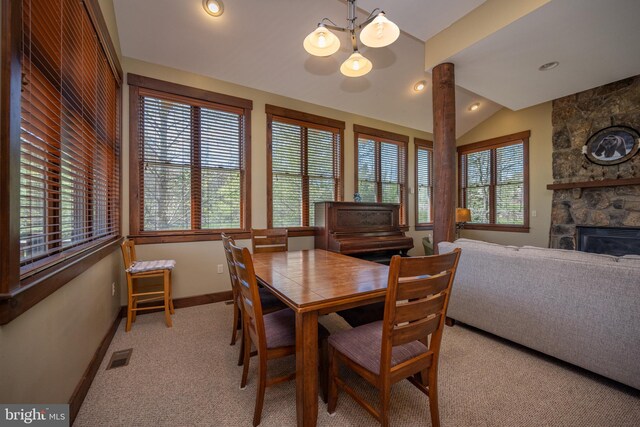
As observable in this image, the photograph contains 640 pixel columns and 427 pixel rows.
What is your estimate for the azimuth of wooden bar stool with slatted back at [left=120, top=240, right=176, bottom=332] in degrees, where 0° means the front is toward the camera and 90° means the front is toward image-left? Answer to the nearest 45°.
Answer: approximately 270°

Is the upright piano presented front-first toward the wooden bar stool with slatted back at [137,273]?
no

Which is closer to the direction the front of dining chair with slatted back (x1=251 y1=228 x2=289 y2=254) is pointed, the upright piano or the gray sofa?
the gray sofa

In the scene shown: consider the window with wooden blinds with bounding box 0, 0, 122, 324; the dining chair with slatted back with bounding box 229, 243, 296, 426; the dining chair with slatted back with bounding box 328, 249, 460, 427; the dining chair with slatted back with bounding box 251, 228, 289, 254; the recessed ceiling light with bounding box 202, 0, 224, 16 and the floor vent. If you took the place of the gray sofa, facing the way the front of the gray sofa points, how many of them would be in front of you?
0

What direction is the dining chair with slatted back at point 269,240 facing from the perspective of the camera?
toward the camera

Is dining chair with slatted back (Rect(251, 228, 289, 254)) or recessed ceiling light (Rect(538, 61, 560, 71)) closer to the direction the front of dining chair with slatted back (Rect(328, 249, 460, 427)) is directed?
the dining chair with slatted back

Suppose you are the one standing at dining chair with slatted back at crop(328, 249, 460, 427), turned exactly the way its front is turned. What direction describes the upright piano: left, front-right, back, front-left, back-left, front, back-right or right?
front-right

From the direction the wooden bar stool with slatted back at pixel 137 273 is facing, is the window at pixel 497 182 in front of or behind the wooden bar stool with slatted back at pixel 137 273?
in front

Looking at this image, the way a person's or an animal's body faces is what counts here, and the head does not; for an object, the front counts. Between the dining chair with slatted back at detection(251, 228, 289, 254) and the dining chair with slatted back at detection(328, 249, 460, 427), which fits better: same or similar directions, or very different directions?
very different directions

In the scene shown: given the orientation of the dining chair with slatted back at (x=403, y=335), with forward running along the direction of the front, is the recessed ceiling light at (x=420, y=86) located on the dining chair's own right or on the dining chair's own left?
on the dining chair's own right

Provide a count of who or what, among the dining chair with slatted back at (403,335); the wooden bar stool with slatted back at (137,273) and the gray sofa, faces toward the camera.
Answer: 0

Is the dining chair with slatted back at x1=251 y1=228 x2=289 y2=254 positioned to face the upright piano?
no

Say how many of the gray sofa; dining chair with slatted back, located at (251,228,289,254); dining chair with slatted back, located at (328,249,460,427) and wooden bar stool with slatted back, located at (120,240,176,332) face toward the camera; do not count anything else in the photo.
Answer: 1

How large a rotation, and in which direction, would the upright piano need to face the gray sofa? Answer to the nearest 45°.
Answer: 0° — it already faces it

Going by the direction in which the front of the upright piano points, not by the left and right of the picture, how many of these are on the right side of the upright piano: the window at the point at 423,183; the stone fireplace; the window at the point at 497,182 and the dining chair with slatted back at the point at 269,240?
1

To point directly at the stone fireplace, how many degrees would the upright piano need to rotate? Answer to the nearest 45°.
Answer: approximately 45° to its left

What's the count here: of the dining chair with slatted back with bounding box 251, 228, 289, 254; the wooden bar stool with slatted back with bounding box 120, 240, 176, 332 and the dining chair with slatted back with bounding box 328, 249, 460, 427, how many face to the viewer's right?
1

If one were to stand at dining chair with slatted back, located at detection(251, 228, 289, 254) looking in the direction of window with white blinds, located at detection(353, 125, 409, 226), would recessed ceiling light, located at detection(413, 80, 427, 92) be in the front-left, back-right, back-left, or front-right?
front-right

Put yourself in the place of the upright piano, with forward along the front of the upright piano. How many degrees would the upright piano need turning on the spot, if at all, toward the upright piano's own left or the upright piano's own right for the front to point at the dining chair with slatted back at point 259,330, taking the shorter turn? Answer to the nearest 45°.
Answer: approximately 45° to the upright piano's own right

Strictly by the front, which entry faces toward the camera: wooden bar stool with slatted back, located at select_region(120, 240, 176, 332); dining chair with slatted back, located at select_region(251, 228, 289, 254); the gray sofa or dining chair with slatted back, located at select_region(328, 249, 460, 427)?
dining chair with slatted back, located at select_region(251, 228, 289, 254)
